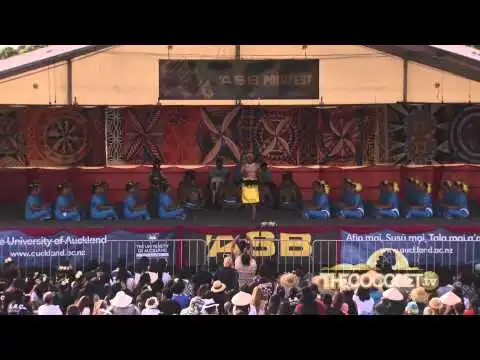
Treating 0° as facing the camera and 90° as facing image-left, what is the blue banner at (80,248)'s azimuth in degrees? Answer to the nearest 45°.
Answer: approximately 0°

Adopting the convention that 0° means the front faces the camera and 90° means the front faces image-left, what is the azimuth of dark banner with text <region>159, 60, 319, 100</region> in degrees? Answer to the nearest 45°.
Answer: approximately 0°

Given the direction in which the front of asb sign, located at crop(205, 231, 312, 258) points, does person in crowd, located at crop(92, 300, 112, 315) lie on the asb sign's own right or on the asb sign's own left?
on the asb sign's own right

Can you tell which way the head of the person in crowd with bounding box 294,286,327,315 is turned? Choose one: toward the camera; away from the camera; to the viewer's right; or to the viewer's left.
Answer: away from the camera

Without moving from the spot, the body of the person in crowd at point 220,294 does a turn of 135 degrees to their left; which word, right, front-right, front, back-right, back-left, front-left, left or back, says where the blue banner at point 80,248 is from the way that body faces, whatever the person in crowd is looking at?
front-right

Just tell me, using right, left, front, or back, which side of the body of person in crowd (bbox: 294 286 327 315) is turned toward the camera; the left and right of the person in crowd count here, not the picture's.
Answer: back
